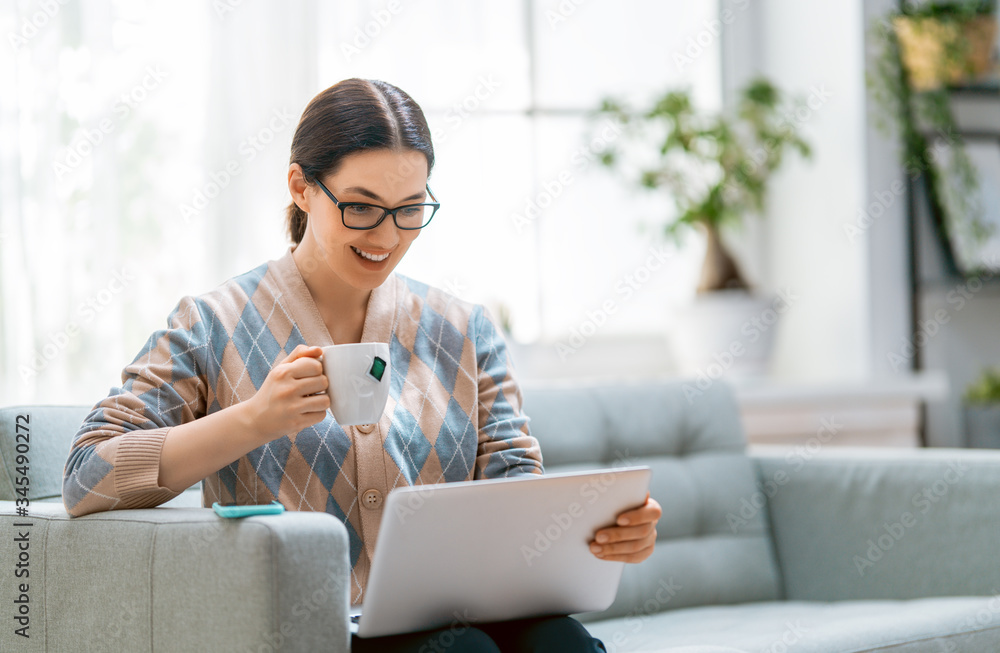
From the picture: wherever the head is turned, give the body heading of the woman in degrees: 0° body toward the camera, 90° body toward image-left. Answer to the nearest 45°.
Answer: approximately 315°

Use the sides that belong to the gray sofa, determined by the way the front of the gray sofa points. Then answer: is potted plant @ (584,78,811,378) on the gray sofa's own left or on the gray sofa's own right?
on the gray sofa's own left

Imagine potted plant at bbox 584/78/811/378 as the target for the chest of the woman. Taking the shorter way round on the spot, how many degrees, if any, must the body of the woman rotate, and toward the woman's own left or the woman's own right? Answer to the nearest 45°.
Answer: approximately 90° to the woman's own left

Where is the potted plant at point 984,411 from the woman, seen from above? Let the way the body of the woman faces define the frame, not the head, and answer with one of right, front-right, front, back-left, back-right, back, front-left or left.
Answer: left

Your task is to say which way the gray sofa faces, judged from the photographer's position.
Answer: facing the viewer and to the right of the viewer

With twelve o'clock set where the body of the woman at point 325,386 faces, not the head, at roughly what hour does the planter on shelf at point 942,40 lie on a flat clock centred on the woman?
The planter on shelf is roughly at 9 o'clock from the woman.

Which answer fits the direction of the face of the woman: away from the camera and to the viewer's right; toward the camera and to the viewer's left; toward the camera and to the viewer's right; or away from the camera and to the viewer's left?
toward the camera and to the viewer's right

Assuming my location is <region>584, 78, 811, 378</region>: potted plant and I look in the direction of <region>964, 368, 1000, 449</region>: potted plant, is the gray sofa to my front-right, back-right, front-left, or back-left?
back-right

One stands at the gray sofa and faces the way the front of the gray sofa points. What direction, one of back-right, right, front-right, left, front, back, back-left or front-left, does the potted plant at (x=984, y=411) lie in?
left

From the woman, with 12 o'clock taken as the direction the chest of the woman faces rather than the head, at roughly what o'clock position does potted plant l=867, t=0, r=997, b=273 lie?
The potted plant is roughly at 9 o'clock from the woman.

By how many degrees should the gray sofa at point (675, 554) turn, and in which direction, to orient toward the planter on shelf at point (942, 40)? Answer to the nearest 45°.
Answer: approximately 90° to its left
